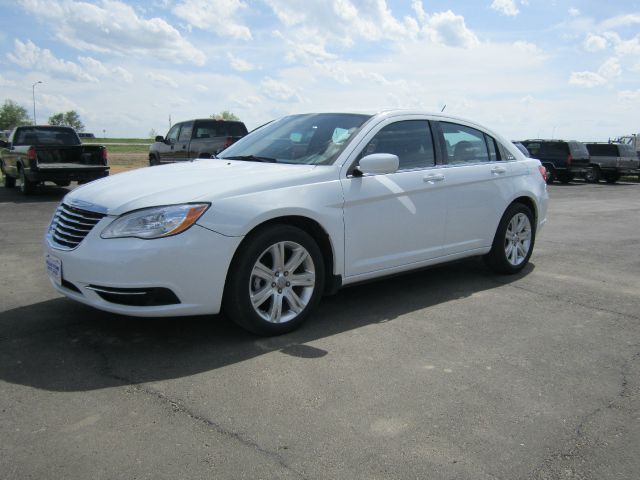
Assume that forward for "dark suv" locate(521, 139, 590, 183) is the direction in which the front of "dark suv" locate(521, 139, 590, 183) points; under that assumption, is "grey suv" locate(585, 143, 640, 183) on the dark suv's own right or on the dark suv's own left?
on the dark suv's own right

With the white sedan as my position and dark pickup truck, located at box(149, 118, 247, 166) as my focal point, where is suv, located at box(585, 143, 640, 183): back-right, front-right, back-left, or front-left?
front-right

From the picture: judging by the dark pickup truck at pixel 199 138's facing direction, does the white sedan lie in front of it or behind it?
behind

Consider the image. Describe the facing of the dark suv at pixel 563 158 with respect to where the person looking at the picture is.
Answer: facing away from the viewer and to the left of the viewer

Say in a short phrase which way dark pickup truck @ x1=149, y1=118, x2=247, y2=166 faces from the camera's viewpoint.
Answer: facing away from the viewer and to the left of the viewer

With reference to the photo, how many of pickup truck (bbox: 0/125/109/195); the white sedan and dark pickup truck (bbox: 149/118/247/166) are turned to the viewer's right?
0

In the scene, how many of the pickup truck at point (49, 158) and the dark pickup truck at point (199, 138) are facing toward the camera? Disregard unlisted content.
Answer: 0

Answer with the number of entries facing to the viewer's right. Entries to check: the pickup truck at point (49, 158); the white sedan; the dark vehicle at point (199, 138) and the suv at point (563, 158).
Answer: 0

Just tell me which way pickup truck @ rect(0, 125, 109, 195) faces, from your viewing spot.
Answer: facing away from the viewer and to the left of the viewer

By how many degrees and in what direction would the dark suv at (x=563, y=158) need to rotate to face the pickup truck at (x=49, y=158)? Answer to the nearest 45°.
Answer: approximately 90° to its left

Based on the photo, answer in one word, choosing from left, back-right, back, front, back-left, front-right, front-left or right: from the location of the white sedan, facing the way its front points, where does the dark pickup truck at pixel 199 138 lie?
back-right

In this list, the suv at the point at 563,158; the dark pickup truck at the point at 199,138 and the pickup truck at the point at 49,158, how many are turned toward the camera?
0

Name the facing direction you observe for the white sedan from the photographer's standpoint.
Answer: facing the viewer and to the left of the viewer

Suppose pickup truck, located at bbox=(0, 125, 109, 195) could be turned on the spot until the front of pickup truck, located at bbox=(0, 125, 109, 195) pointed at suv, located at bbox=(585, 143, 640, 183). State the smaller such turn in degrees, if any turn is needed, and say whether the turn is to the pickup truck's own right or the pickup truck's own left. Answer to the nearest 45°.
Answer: approximately 135° to the pickup truck's own right
